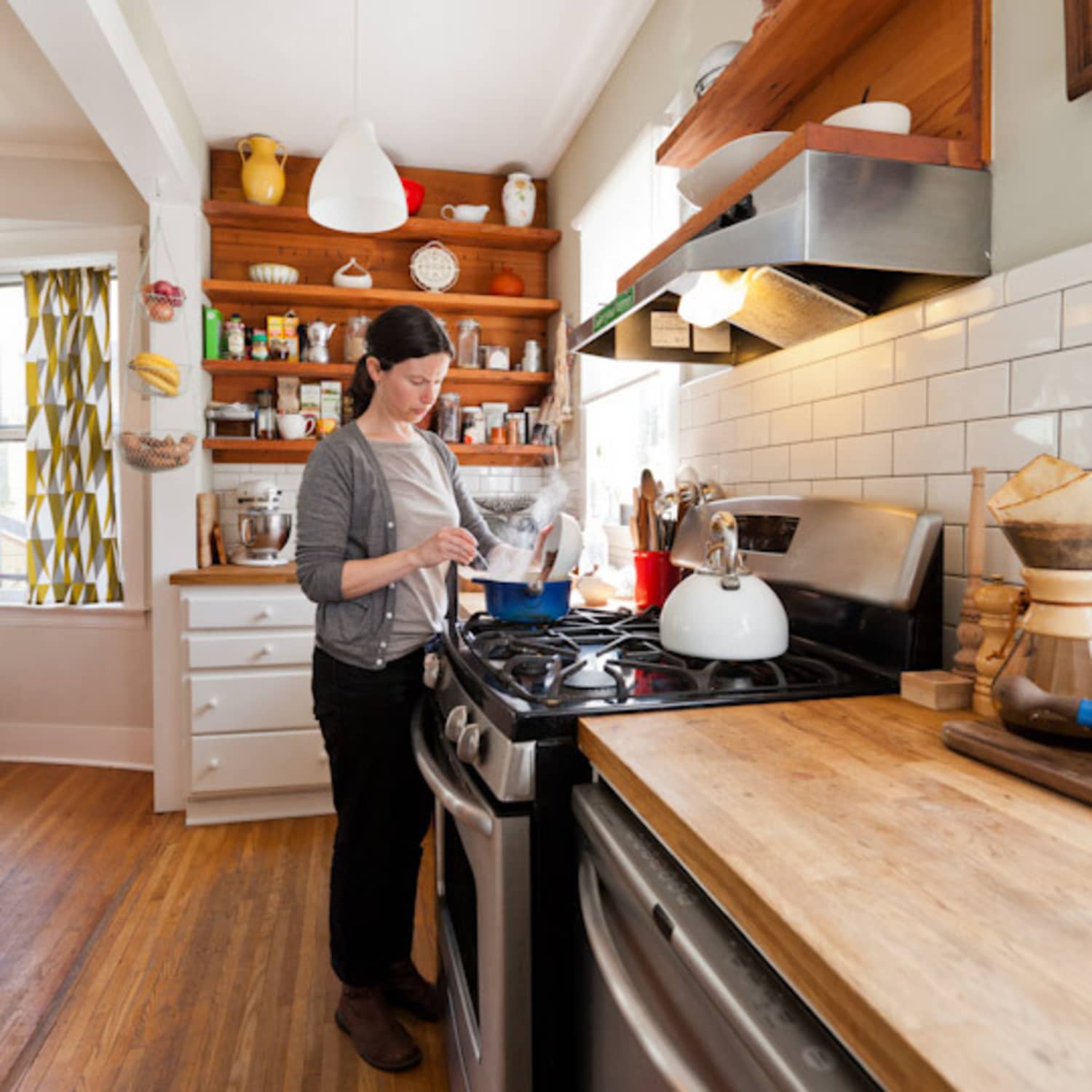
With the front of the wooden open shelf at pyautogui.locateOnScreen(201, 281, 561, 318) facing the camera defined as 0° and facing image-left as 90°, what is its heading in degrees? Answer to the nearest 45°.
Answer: approximately 0°

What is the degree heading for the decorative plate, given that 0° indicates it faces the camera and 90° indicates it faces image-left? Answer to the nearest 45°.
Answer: approximately 0°

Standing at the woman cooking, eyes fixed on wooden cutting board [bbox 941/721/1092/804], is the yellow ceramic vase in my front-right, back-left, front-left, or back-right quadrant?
back-left

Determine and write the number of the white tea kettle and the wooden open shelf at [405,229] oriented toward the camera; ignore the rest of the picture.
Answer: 1

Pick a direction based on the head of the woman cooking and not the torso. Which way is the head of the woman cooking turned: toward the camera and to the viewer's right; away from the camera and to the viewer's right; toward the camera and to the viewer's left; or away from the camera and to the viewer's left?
toward the camera and to the viewer's right

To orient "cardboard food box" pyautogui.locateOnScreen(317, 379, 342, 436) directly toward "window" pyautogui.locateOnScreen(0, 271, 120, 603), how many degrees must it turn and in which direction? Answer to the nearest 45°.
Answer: approximately 135° to its right

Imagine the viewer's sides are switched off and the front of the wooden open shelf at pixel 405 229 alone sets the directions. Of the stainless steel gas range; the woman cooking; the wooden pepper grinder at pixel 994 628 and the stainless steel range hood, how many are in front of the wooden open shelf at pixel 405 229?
4
